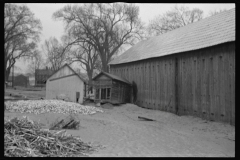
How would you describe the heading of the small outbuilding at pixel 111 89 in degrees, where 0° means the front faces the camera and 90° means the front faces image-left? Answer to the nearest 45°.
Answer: approximately 45°

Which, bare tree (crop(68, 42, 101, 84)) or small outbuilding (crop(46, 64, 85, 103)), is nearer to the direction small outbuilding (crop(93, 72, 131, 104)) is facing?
the small outbuilding

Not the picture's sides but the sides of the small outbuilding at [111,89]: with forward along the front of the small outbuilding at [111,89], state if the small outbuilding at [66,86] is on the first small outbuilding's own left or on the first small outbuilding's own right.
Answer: on the first small outbuilding's own right

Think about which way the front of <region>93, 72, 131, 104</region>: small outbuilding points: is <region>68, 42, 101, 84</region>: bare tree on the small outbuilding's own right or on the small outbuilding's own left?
on the small outbuilding's own right

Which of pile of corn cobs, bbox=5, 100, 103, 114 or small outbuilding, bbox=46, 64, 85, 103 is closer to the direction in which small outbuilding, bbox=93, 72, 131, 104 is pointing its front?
the pile of corn cobs

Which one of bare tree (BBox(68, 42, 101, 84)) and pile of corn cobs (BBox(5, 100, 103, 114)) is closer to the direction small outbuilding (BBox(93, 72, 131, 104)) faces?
the pile of corn cobs
